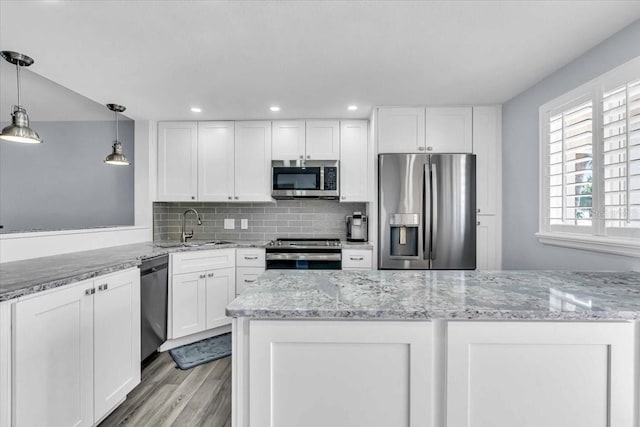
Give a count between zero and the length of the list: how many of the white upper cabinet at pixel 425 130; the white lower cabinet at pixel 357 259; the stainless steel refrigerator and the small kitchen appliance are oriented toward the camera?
4

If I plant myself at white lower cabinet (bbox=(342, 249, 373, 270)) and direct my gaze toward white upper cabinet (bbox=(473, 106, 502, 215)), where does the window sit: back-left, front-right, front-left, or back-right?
front-right

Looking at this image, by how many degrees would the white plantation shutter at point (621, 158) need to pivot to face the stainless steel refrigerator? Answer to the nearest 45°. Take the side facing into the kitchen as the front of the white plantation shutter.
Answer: approximately 45° to its right

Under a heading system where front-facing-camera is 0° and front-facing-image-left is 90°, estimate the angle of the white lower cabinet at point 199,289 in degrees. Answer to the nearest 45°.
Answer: approximately 315°

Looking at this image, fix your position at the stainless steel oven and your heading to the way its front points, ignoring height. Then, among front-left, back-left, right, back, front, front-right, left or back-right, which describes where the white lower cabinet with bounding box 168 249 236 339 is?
right

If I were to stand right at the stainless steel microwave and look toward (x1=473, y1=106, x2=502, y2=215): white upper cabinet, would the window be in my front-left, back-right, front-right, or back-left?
front-right

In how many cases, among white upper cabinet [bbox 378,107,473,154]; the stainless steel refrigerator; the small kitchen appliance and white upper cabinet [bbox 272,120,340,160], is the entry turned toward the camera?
4

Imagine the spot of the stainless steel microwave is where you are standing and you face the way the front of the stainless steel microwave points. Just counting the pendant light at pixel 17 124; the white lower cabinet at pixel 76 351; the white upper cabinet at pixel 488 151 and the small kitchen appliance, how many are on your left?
2

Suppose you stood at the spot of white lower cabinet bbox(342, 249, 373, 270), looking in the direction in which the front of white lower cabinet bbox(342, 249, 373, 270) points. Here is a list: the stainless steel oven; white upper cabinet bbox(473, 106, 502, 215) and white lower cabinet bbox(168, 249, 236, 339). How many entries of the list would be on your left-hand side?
1

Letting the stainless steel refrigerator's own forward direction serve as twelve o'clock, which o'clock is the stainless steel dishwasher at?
The stainless steel dishwasher is roughly at 2 o'clock from the stainless steel refrigerator.

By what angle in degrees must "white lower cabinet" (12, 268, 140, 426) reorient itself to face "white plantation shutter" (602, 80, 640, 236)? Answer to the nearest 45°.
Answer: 0° — it already faces it

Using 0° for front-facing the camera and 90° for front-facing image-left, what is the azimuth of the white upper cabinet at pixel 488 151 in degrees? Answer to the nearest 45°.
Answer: approximately 0°

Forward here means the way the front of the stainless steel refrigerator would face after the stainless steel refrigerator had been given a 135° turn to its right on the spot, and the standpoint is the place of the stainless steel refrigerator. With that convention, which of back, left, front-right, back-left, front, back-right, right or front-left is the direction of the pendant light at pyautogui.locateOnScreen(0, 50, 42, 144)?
left

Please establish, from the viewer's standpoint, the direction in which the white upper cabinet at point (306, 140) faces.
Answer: facing the viewer
